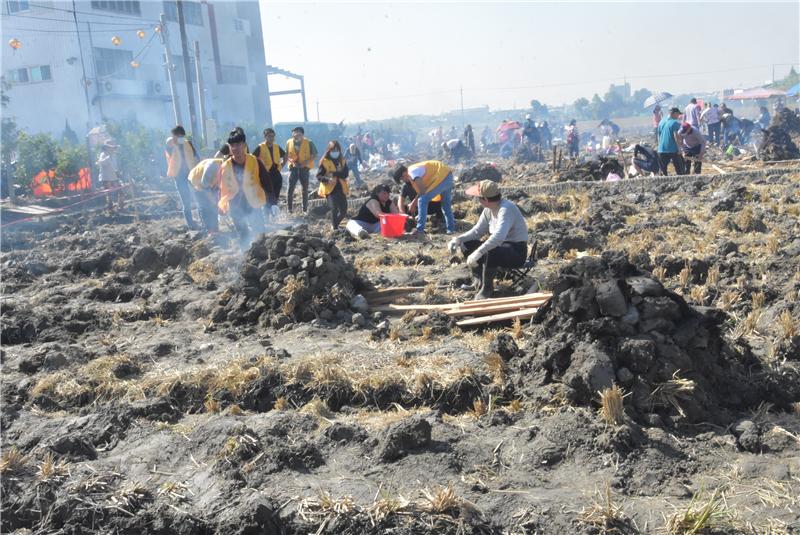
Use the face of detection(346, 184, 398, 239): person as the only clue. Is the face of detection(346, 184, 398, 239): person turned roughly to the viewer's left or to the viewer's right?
to the viewer's right

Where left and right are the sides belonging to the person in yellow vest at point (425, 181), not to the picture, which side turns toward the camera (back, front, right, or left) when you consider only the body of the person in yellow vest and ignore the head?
left

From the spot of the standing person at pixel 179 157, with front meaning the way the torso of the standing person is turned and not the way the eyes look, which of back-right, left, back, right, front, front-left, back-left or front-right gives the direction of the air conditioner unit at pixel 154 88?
back-left

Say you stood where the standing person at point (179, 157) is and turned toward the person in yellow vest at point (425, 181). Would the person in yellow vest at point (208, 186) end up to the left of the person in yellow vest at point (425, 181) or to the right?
right

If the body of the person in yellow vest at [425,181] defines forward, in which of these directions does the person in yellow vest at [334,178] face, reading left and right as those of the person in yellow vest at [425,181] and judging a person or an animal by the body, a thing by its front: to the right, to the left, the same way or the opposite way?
to the left

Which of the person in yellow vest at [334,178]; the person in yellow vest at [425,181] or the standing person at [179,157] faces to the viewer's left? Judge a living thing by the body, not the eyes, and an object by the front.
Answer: the person in yellow vest at [425,181]

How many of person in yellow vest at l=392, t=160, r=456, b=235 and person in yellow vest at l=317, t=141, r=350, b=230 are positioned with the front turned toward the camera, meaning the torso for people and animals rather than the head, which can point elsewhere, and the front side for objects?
1

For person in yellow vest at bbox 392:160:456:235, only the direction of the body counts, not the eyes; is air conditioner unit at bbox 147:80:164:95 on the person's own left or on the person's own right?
on the person's own right

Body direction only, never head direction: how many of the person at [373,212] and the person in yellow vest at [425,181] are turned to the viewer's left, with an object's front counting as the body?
1
